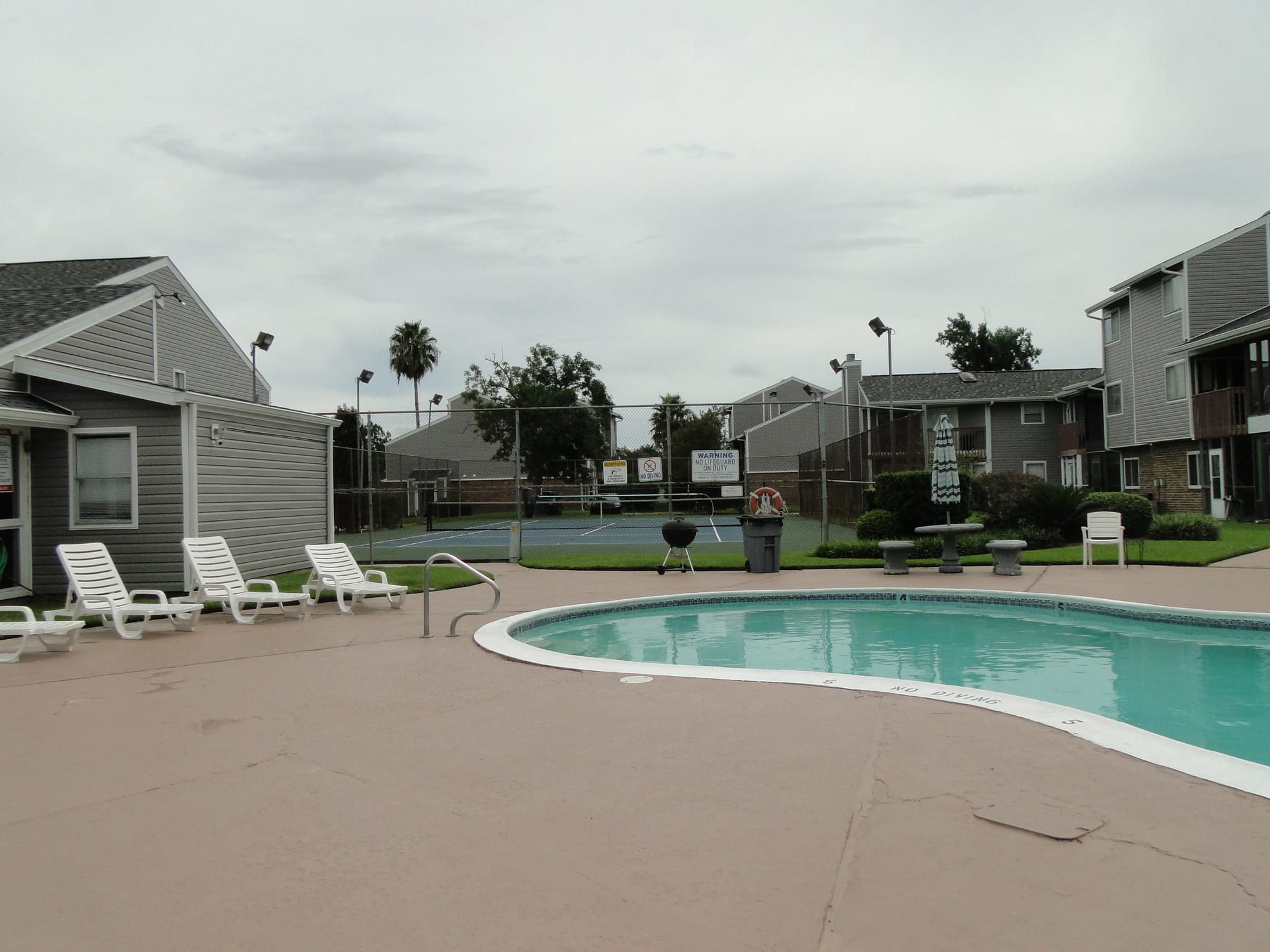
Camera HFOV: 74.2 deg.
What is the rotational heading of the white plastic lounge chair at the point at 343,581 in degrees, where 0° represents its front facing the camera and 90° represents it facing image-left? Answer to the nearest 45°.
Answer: approximately 315°

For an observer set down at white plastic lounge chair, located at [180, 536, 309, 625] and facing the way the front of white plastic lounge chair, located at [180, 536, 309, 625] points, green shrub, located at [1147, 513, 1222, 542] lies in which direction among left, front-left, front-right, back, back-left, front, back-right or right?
front-left

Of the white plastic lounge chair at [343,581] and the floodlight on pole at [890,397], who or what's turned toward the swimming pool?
the white plastic lounge chair

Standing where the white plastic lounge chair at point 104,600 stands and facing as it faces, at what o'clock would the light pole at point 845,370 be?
The light pole is roughly at 10 o'clock from the white plastic lounge chair.

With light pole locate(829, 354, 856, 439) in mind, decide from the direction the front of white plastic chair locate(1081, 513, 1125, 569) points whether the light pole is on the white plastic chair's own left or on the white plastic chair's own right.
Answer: on the white plastic chair's own right

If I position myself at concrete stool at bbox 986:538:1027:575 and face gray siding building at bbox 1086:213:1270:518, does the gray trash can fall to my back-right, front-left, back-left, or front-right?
back-left

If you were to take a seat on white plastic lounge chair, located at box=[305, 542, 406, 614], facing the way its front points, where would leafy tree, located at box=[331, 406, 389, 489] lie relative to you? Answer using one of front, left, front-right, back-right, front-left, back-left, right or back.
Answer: back-left

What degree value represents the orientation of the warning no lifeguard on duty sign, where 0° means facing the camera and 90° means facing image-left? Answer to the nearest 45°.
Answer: approximately 0°

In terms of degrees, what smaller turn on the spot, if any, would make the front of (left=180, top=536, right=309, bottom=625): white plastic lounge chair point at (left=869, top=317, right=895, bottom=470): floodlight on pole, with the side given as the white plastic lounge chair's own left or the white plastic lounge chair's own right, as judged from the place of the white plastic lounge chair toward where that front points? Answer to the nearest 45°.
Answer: approximately 45° to the white plastic lounge chair's own left
